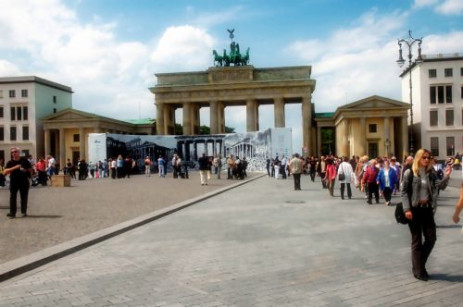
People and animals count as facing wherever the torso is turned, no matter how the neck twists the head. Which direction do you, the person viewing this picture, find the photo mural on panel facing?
facing the viewer

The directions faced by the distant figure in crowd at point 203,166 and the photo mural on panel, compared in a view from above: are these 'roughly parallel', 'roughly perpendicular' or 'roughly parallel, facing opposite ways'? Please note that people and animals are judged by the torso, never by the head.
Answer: roughly parallel, facing opposite ways

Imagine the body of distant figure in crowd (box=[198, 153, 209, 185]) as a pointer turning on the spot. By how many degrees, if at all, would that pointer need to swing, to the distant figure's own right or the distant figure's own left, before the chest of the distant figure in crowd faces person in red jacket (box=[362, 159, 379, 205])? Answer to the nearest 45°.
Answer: approximately 135° to the distant figure's own right

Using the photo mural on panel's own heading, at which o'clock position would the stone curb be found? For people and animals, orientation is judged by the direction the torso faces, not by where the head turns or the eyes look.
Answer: The stone curb is roughly at 12 o'clock from the photo mural on panel.

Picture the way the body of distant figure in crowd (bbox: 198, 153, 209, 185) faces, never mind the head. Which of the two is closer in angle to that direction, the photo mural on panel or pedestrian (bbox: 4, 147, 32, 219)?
the photo mural on panel

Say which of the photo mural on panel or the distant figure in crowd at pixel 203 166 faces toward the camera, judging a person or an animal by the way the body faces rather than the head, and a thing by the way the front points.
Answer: the photo mural on panel

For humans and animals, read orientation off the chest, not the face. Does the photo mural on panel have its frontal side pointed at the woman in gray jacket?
yes

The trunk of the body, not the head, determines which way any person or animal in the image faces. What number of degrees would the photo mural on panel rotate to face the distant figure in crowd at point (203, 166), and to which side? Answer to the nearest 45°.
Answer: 0° — it already faces them

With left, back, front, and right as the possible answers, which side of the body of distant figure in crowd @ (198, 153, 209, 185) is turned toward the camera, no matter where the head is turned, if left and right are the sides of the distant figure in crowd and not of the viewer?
back

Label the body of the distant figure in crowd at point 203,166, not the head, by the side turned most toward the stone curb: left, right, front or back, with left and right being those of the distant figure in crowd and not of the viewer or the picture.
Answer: back
